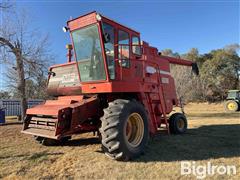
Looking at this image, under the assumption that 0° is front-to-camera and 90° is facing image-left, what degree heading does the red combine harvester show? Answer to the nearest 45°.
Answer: approximately 45°
